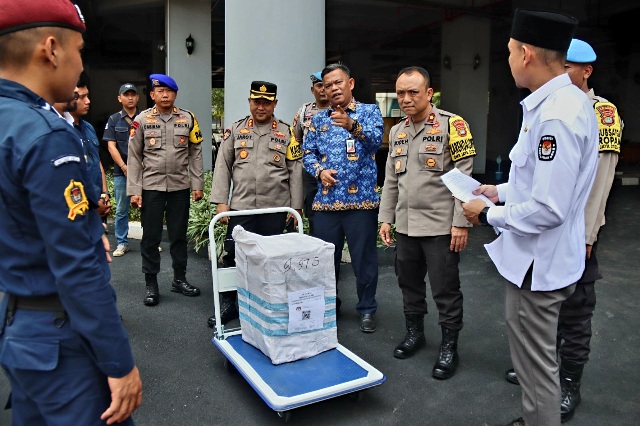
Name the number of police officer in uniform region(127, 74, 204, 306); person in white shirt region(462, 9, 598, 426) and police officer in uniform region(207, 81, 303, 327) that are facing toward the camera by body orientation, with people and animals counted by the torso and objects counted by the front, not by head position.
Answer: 2

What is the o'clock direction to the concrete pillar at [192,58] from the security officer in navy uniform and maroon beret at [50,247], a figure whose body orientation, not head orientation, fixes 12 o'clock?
The concrete pillar is roughly at 11 o'clock from the security officer in navy uniform and maroon beret.

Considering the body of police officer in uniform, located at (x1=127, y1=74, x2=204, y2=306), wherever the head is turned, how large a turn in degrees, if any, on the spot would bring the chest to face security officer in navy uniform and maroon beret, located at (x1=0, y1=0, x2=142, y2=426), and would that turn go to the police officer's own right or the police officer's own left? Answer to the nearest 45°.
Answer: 0° — they already face them

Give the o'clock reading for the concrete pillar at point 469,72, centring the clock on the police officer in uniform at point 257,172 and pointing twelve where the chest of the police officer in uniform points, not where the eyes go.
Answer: The concrete pillar is roughly at 7 o'clock from the police officer in uniform.

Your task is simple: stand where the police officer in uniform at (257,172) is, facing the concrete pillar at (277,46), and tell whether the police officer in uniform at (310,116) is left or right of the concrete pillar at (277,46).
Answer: right

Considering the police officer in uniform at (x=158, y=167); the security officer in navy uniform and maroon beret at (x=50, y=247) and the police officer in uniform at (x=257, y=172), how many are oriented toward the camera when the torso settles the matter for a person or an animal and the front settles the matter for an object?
2

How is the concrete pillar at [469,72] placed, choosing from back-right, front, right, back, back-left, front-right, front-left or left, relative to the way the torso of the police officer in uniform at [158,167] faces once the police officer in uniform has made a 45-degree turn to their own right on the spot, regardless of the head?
back

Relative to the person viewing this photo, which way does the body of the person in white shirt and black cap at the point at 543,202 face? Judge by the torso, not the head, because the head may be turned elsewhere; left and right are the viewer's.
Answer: facing to the left of the viewer

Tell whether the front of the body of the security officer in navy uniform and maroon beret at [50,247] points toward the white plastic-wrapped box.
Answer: yes

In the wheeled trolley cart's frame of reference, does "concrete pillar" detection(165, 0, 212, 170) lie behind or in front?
behind
